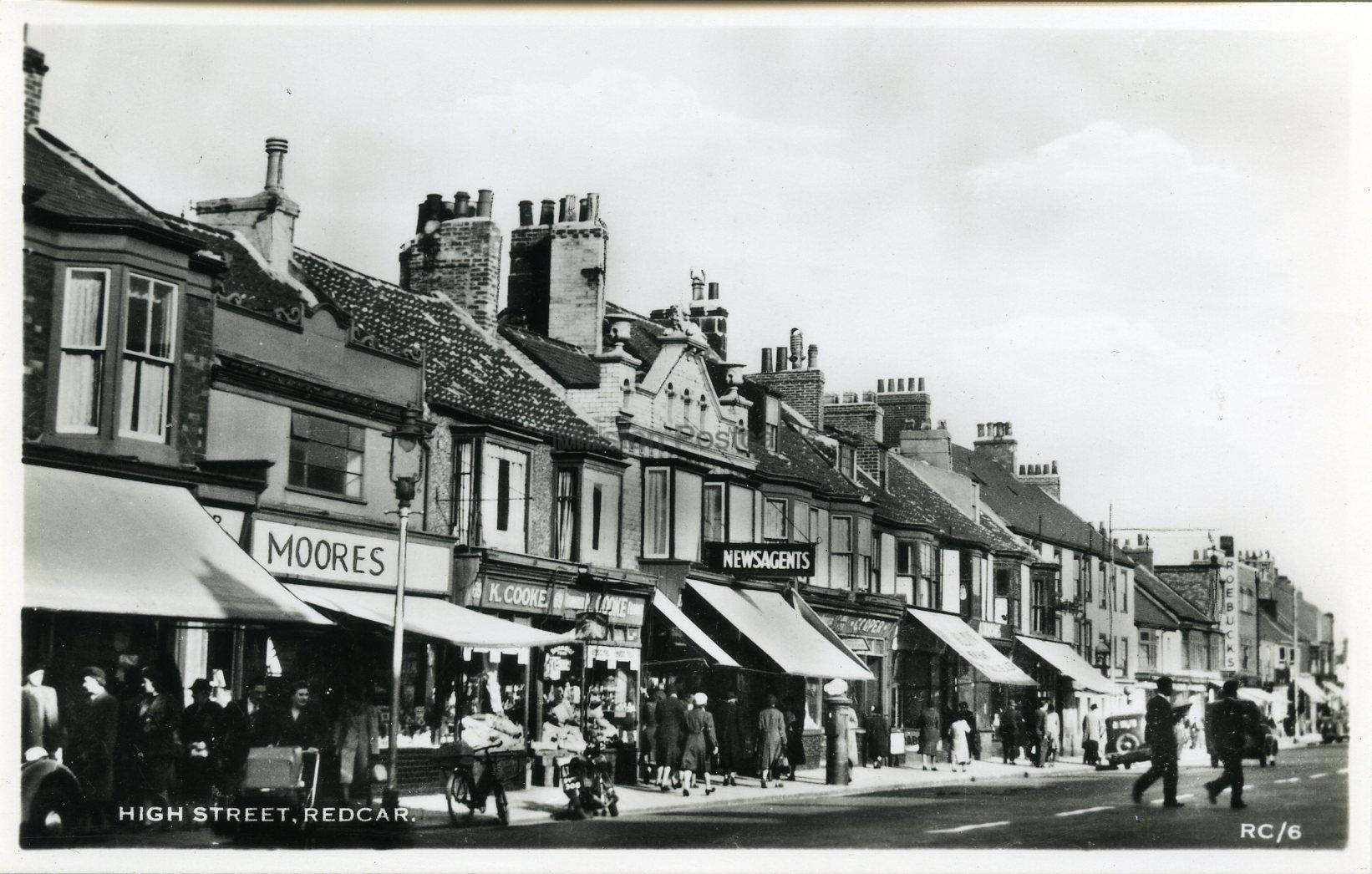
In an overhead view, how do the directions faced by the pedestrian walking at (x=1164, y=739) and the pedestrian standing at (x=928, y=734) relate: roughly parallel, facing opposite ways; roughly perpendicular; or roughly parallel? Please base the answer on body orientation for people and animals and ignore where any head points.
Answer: roughly perpendicular

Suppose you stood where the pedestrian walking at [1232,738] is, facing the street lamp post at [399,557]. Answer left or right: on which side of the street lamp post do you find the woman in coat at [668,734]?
right
